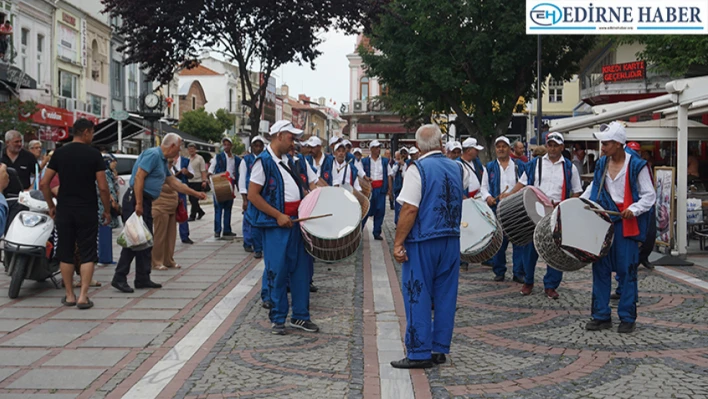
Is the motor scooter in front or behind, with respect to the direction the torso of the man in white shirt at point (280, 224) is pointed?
behind

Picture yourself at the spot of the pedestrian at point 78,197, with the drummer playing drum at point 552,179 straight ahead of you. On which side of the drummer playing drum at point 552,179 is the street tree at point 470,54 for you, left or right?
left

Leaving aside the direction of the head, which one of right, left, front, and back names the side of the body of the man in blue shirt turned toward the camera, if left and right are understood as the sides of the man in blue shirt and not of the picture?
right

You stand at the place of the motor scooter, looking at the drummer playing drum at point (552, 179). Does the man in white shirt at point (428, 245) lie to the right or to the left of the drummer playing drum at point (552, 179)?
right

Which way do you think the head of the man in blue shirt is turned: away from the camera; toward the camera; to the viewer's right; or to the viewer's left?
to the viewer's right

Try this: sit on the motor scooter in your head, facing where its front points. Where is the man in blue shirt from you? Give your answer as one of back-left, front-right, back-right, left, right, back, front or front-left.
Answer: back-left

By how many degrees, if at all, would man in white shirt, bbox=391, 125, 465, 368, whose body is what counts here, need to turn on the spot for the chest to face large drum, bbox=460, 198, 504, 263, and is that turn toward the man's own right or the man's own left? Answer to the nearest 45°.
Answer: approximately 45° to the man's own right

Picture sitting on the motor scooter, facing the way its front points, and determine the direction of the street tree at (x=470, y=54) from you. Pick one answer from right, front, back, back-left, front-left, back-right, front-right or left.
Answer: back

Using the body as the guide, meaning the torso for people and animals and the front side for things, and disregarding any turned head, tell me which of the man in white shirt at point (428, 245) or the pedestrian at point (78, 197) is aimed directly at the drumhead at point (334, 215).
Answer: the man in white shirt

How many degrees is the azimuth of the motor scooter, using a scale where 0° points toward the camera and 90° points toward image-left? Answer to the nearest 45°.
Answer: approximately 45°
